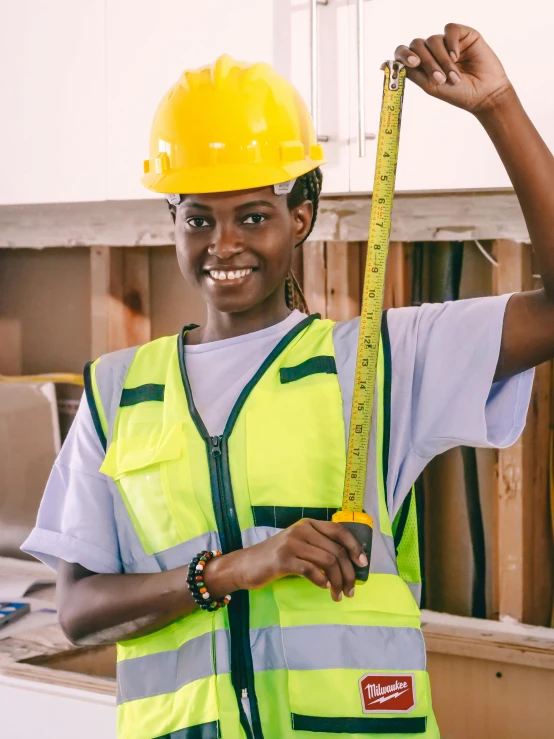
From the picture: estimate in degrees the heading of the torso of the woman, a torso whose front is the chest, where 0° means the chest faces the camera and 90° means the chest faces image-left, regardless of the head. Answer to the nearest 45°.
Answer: approximately 0°

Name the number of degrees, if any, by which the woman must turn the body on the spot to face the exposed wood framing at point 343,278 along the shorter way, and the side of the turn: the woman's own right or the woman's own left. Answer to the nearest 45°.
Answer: approximately 180°

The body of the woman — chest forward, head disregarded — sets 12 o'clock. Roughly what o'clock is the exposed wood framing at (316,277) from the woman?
The exposed wood framing is roughly at 6 o'clock from the woman.

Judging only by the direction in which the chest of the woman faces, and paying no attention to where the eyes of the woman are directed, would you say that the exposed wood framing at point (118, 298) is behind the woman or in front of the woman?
behind

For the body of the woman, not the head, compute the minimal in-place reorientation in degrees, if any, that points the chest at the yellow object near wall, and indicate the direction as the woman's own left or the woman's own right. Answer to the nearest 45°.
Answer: approximately 135° to the woman's own right

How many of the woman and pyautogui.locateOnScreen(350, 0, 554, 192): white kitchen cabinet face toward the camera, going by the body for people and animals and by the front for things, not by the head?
2

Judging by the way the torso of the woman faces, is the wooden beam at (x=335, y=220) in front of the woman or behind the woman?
behind

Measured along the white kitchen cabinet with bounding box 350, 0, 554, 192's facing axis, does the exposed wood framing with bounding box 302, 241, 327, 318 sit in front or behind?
behind

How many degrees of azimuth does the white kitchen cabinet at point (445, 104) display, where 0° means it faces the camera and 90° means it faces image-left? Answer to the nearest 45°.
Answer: approximately 0°
